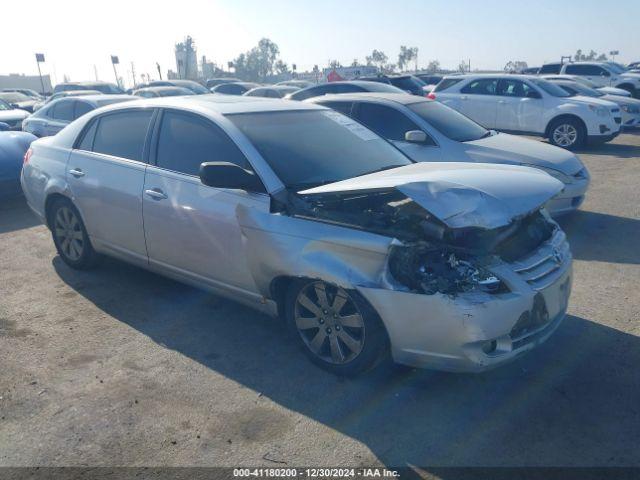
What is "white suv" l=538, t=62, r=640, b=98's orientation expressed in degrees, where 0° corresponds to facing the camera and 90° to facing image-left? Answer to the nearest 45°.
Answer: approximately 315°

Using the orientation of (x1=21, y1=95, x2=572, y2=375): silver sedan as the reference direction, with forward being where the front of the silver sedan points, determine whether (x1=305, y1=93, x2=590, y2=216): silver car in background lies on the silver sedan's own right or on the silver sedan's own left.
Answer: on the silver sedan's own left

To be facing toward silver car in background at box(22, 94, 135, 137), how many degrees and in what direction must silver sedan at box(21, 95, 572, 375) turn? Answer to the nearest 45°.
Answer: approximately 180°

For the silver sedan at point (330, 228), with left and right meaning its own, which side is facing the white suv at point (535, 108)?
left
